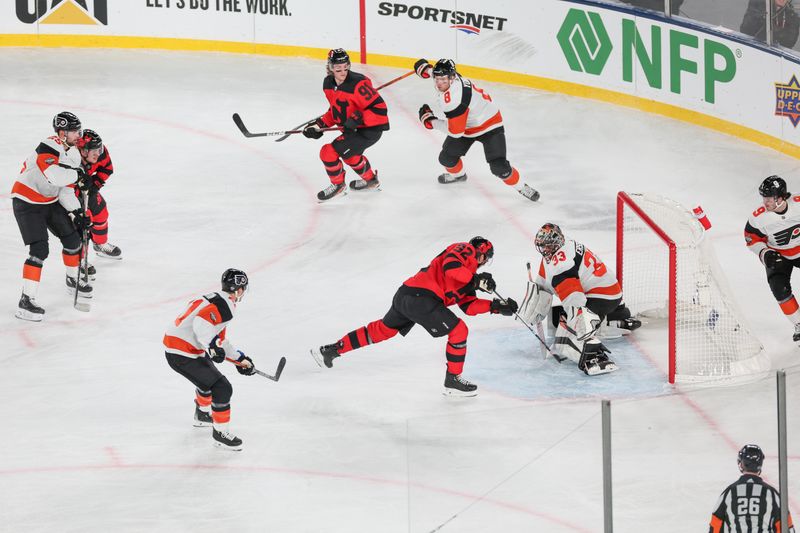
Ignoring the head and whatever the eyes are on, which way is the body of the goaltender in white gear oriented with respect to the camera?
to the viewer's left

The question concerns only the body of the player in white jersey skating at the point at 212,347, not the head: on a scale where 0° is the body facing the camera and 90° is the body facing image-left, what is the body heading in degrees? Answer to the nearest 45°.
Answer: approximately 270°

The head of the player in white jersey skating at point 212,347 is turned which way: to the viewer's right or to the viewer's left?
to the viewer's right

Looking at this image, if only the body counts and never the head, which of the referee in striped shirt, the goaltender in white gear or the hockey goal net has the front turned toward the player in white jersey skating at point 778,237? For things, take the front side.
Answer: the referee in striped shirt

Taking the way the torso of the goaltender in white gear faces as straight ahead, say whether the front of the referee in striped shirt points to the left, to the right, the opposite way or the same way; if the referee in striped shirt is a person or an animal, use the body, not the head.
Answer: to the right

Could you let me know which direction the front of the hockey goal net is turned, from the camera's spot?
facing to the left of the viewer

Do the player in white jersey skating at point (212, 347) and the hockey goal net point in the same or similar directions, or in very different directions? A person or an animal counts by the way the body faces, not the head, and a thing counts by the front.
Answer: very different directions

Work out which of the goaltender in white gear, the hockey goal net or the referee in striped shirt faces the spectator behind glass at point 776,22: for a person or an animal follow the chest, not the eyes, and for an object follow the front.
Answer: the referee in striped shirt

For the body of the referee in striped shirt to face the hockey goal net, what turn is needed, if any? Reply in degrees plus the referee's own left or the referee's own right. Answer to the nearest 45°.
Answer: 0° — they already face it

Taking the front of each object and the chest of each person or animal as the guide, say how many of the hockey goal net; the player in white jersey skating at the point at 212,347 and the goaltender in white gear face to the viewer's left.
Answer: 2

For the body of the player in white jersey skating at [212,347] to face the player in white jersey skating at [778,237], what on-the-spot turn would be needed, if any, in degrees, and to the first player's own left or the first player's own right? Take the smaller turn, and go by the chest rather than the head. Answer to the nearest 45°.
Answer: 0° — they already face them

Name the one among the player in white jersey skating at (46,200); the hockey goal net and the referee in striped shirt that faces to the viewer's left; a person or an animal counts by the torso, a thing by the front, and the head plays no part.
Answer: the hockey goal net

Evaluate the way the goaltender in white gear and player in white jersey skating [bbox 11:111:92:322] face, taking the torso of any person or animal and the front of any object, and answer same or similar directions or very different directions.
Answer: very different directions

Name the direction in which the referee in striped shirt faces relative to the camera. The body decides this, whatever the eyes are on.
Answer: away from the camera

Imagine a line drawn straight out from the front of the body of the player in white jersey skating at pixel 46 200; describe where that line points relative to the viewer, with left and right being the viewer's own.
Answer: facing to the right of the viewer
